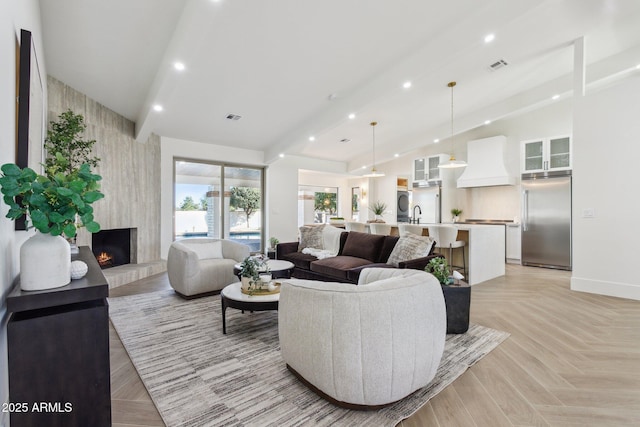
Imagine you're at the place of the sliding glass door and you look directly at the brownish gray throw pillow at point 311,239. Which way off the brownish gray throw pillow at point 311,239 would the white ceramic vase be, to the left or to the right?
right

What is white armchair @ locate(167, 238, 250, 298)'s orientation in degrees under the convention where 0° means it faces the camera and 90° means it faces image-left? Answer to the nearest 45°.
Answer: approximately 315°

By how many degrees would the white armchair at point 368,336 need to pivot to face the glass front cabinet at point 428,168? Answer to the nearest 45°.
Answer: approximately 45° to its right

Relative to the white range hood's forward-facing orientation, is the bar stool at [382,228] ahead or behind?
ahead

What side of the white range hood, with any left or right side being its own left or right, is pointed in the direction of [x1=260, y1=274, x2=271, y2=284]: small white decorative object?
front

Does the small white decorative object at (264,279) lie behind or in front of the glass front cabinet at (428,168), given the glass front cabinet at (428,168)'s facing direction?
in front

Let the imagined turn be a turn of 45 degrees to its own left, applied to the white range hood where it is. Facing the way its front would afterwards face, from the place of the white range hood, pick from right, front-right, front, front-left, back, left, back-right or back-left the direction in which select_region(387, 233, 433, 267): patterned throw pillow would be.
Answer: front-right

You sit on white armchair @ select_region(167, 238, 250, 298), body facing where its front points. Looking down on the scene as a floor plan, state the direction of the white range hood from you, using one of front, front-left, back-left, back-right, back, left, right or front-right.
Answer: front-left

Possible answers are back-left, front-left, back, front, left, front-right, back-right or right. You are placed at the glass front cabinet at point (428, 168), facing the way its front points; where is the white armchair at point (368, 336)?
front-left

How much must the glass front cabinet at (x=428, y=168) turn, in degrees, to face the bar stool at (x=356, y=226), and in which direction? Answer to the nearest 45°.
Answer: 0° — it already faces it

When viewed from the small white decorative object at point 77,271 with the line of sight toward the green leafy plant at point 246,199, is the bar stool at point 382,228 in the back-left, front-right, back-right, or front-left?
front-right

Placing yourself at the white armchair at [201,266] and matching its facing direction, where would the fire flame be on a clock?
The fire flame is roughly at 6 o'clock from the white armchair.

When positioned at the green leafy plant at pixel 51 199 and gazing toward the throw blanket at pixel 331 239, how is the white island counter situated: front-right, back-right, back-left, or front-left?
front-right

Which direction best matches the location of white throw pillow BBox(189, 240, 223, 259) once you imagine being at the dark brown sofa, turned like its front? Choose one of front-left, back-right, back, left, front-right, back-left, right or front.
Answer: front-right

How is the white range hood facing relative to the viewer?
toward the camera

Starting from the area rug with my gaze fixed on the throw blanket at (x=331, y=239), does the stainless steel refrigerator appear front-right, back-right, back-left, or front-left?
front-right

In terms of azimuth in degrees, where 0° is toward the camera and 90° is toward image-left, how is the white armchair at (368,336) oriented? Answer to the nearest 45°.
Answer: approximately 135°

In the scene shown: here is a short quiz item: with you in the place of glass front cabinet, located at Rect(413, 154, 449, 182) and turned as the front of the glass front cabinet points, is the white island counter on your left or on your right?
on your left
